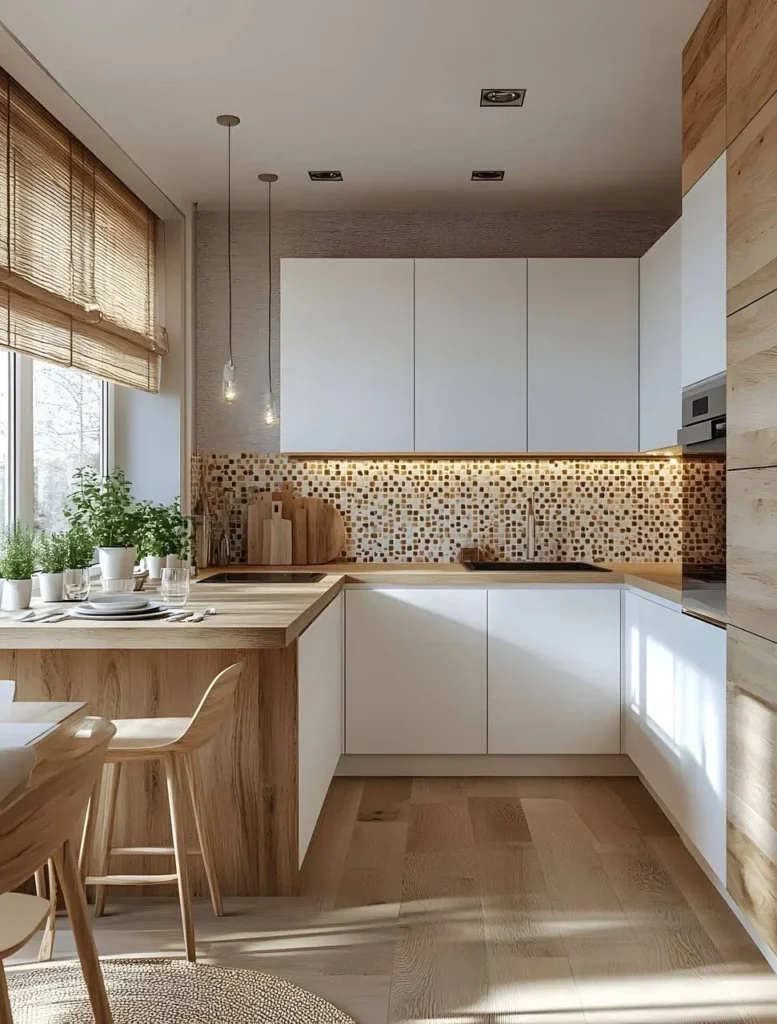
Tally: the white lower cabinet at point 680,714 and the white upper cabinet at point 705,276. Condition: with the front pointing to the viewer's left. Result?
2

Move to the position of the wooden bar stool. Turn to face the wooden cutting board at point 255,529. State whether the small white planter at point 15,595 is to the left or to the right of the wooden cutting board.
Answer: left

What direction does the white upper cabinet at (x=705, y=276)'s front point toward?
to the viewer's left

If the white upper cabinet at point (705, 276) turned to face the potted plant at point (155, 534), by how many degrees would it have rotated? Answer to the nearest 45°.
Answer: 0° — it already faces it

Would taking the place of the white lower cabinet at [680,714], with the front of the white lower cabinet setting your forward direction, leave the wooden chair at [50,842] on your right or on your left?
on your left

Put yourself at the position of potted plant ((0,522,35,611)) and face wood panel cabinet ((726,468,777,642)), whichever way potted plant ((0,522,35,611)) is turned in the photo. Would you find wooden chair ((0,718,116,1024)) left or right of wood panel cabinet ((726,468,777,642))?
right

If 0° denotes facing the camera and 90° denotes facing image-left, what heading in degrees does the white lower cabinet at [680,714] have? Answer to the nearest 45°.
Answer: approximately 90°

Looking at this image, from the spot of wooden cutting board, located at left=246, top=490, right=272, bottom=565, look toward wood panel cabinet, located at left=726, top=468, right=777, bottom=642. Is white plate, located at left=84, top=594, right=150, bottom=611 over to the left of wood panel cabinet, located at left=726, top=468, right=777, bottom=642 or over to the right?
right
